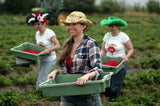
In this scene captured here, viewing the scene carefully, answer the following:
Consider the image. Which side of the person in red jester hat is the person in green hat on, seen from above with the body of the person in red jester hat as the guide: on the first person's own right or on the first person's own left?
on the first person's own left

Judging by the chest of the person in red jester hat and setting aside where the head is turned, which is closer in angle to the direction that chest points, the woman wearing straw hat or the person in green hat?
the woman wearing straw hat

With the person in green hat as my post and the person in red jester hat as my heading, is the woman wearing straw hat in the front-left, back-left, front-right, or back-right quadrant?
front-left

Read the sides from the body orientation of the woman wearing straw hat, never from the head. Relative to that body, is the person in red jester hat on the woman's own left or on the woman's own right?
on the woman's own right

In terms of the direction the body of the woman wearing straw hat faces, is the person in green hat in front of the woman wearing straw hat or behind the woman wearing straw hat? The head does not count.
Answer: behind

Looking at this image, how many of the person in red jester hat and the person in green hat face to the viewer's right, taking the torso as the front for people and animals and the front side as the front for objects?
0

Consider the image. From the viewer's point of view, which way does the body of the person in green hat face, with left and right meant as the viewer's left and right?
facing the viewer and to the left of the viewer

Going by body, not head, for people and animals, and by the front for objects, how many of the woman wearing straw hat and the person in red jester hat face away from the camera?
0

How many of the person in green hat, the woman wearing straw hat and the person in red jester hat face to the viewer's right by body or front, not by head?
0

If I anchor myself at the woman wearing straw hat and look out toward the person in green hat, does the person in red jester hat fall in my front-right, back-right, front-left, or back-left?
front-left
